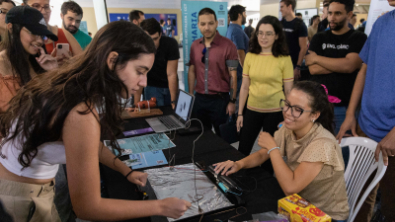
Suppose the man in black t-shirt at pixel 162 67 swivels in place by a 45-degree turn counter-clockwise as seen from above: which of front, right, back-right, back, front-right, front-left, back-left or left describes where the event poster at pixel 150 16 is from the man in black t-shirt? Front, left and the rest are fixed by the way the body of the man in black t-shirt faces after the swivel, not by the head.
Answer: back

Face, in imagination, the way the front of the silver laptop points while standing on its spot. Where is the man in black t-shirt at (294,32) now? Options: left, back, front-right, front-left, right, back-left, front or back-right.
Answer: back

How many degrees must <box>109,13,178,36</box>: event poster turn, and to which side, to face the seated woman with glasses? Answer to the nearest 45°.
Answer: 0° — it already faces them

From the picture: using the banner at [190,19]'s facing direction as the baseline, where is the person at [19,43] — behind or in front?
in front

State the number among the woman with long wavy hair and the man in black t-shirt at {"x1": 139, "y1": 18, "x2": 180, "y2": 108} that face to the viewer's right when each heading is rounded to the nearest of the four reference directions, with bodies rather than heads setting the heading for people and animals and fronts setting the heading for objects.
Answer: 1

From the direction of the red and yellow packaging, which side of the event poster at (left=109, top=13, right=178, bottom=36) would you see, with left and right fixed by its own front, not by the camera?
front

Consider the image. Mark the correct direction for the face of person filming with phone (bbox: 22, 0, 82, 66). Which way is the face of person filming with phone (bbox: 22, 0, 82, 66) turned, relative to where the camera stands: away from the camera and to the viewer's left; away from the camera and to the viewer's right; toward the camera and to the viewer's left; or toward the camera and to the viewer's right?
toward the camera and to the viewer's right

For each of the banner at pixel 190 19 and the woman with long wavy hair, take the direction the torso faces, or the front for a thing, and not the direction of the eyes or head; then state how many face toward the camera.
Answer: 1

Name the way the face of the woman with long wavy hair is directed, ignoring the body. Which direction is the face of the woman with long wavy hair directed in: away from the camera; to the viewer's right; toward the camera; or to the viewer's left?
to the viewer's right

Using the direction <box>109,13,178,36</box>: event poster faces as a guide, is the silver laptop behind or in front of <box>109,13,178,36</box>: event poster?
in front

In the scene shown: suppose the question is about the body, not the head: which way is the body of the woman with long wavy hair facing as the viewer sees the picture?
to the viewer's right

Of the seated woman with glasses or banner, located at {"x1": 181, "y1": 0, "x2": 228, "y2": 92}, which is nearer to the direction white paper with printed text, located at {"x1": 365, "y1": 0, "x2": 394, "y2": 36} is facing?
the seated woman with glasses
